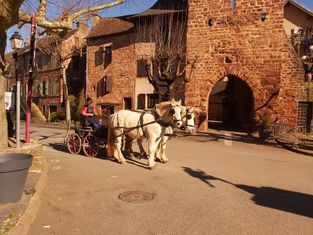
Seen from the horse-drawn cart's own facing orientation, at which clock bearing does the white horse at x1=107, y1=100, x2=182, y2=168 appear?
The white horse is roughly at 12 o'clock from the horse-drawn cart.

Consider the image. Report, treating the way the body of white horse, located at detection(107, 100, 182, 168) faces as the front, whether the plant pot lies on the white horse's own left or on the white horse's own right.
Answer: on the white horse's own right

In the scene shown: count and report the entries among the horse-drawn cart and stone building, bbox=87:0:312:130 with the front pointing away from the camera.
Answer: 0

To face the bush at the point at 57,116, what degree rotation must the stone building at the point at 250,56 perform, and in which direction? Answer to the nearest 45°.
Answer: approximately 135° to its right

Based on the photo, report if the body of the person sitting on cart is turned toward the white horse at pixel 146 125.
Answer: yes

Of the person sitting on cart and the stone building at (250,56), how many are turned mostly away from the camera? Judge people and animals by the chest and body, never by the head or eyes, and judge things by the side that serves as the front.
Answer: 0

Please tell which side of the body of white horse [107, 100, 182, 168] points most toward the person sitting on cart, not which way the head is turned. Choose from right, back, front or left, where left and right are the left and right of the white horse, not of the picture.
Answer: back

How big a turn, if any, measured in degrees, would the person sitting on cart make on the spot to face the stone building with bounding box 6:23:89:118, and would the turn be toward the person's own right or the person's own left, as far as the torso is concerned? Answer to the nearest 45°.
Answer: approximately 135° to the person's own left

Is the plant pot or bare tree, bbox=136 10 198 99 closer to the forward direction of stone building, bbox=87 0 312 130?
the plant pot

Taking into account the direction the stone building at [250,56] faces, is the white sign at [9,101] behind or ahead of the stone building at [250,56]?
ahead

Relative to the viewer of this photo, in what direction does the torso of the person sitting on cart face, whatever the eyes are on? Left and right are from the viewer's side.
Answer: facing the viewer and to the right of the viewer
